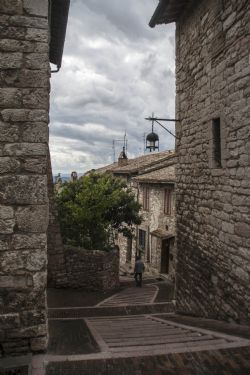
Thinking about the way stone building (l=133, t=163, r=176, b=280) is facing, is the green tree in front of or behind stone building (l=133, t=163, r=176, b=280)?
in front

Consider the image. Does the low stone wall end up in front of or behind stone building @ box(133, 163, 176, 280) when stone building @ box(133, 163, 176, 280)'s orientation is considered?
in front

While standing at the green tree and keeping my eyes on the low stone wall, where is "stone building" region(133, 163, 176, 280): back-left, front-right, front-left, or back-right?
back-left

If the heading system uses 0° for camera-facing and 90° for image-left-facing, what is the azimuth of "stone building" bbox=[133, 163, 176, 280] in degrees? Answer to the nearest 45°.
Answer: approximately 45°
